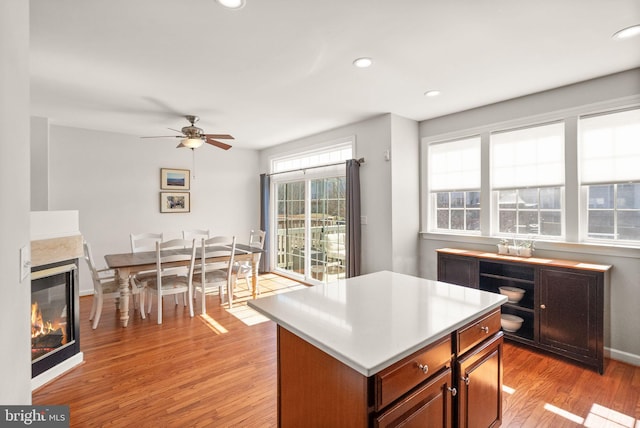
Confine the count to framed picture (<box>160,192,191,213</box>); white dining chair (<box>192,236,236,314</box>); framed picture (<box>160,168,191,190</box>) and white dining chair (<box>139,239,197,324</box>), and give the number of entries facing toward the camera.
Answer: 2

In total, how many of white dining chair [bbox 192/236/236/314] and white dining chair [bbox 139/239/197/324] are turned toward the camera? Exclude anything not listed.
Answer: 0

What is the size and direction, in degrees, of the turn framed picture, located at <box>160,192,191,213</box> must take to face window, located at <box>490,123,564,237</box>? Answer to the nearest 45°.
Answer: approximately 45° to its left

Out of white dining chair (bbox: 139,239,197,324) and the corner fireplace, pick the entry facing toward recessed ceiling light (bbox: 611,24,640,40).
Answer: the corner fireplace

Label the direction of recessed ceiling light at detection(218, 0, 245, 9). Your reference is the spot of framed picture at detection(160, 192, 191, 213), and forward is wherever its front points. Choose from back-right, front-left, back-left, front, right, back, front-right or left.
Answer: front

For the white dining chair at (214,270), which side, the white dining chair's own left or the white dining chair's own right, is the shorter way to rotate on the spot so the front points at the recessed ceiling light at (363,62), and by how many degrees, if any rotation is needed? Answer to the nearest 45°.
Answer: approximately 180°

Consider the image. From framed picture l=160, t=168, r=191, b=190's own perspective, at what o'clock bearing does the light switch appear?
The light switch is roughly at 12 o'clock from the framed picture.

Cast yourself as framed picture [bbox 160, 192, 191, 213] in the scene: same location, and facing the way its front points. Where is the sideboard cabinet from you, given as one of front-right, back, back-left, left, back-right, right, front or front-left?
front-left

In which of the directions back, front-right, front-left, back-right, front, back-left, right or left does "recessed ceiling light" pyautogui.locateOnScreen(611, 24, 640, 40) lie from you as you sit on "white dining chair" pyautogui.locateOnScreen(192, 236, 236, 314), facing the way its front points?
back

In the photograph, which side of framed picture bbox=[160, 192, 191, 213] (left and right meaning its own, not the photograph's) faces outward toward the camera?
front

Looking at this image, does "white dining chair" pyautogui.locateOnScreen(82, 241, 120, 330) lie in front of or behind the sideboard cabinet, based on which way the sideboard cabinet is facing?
in front

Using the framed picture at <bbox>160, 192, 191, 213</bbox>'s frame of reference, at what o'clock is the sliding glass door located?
The sliding glass door is roughly at 10 o'clock from the framed picture.

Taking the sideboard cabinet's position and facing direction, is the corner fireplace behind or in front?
in front

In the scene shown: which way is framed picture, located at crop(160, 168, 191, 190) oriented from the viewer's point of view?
toward the camera

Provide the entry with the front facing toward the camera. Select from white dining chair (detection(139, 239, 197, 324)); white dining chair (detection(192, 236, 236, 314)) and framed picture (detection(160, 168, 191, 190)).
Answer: the framed picture

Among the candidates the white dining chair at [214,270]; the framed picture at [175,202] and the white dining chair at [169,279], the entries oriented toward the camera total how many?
1

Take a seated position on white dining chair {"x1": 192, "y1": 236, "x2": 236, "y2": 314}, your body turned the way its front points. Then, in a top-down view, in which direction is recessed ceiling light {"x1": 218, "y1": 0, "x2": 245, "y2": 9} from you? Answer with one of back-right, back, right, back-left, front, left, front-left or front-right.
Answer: back-left
